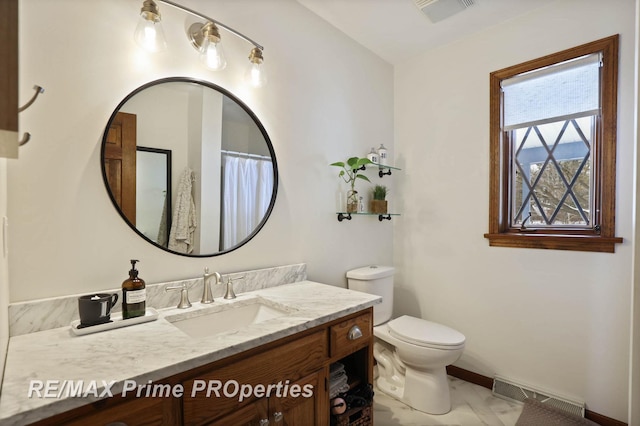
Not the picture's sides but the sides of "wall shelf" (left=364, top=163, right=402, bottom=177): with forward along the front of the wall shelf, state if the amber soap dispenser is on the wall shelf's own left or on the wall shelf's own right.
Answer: on the wall shelf's own right

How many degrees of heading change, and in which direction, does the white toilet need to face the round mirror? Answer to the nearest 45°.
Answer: approximately 90° to its right

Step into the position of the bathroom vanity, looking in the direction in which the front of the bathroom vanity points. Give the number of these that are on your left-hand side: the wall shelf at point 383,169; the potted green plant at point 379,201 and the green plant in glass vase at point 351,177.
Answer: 3

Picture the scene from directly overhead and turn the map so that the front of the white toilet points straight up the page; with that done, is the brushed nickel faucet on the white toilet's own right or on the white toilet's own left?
on the white toilet's own right

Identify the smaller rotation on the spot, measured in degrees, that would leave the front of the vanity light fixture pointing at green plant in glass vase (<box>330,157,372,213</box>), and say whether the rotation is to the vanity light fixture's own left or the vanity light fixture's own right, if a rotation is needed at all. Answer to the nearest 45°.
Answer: approximately 90° to the vanity light fixture's own left

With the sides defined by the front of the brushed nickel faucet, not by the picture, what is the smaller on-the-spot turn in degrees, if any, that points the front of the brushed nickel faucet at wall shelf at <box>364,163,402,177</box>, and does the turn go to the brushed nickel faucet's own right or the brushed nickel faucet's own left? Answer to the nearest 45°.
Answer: approximately 90° to the brushed nickel faucet's own left

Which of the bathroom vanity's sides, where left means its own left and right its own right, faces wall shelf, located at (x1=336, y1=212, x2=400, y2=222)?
left

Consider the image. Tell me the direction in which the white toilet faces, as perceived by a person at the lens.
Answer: facing the viewer and to the right of the viewer

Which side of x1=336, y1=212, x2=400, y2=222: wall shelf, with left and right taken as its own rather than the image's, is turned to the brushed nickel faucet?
right

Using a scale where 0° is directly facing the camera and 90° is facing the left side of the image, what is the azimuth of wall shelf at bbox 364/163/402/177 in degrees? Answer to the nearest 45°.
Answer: approximately 315°

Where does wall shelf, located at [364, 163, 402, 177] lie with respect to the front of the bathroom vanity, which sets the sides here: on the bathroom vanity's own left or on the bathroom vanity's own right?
on the bathroom vanity's own left

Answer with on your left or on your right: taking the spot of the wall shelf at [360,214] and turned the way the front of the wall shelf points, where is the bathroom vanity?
on your right
